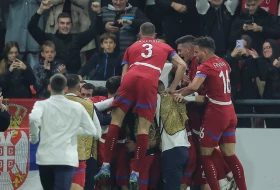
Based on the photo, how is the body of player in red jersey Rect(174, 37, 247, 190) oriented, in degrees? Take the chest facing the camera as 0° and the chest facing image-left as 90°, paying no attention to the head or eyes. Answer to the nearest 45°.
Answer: approximately 135°

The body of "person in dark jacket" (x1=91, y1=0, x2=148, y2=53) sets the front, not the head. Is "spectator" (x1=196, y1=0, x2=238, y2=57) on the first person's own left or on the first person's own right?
on the first person's own left

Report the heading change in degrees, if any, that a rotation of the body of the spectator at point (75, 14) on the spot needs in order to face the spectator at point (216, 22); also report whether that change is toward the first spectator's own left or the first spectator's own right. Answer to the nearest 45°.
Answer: approximately 90° to the first spectator's own left

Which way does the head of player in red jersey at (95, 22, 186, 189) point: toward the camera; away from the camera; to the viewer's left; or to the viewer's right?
away from the camera

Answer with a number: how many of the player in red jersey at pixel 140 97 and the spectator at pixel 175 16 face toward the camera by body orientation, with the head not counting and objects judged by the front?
1

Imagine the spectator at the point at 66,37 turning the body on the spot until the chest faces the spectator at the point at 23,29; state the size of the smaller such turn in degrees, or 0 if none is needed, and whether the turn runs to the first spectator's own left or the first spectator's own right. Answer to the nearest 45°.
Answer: approximately 135° to the first spectator's own right

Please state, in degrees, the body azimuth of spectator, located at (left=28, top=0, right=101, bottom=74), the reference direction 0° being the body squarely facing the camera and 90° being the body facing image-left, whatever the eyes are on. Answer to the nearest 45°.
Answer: approximately 0°

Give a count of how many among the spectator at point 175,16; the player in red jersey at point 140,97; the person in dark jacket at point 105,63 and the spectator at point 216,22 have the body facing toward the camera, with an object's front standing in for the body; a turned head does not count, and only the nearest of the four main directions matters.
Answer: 3

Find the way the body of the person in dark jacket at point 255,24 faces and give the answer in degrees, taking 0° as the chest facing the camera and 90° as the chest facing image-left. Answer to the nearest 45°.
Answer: approximately 0°

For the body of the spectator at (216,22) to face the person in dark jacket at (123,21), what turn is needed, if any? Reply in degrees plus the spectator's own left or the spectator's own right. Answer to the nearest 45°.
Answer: approximately 90° to the spectator's own right
